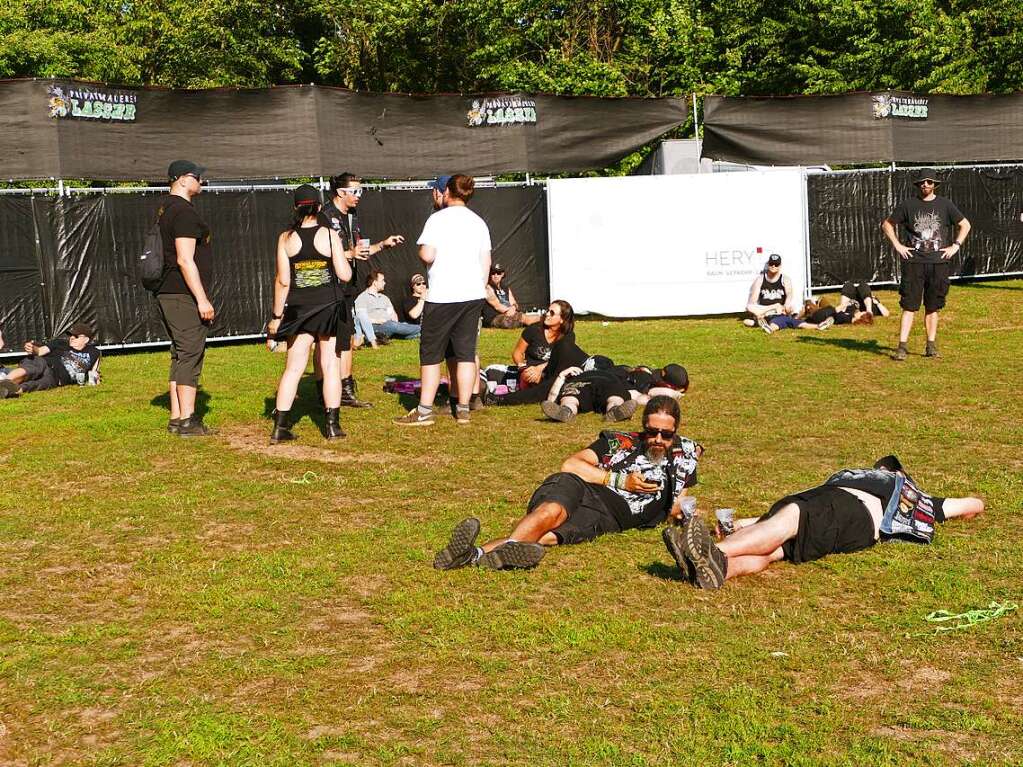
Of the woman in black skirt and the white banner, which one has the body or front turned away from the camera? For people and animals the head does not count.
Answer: the woman in black skirt

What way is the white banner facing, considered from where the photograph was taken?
facing the viewer

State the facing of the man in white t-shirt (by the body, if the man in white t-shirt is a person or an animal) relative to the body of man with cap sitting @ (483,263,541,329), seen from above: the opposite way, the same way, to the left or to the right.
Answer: the opposite way

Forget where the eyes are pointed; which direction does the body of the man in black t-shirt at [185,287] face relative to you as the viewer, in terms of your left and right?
facing to the right of the viewer

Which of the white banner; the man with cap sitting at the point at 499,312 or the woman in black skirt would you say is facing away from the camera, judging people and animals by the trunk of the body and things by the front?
the woman in black skirt

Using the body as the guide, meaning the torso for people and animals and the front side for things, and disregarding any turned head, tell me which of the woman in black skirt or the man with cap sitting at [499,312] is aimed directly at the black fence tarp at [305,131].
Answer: the woman in black skirt

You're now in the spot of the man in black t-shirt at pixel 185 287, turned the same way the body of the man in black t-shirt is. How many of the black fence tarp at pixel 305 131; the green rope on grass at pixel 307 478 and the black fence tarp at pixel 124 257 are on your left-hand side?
2

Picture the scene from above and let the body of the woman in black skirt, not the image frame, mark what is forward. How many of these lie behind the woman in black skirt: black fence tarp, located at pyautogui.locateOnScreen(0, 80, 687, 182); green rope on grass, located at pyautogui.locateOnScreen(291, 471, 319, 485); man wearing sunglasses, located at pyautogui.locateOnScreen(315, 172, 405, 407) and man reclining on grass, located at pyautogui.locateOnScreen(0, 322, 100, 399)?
1

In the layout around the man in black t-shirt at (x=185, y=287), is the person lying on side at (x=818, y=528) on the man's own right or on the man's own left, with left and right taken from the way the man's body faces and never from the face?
on the man's own right

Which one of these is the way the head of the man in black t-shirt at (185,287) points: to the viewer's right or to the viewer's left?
to the viewer's right

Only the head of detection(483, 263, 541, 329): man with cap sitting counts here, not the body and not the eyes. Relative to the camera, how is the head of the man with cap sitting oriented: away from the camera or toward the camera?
toward the camera

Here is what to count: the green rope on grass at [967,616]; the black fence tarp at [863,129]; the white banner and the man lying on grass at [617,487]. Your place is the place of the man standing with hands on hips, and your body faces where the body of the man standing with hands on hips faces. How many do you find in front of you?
2

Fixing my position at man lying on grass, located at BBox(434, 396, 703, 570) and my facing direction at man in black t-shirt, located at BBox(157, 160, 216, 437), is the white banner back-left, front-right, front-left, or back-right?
front-right

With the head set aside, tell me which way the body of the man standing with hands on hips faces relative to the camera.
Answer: toward the camera

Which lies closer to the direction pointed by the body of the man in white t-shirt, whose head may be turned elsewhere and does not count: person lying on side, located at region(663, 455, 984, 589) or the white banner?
the white banner

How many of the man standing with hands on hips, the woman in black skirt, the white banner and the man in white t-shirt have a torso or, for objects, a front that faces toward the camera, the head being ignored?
2

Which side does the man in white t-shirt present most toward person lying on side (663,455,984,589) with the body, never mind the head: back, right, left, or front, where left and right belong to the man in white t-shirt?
back

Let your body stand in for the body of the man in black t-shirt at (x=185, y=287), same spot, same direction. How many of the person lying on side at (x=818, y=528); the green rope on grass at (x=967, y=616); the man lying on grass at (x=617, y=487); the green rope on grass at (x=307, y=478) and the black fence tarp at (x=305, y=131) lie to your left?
1

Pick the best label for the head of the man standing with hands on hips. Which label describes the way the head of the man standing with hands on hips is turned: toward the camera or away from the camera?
toward the camera
